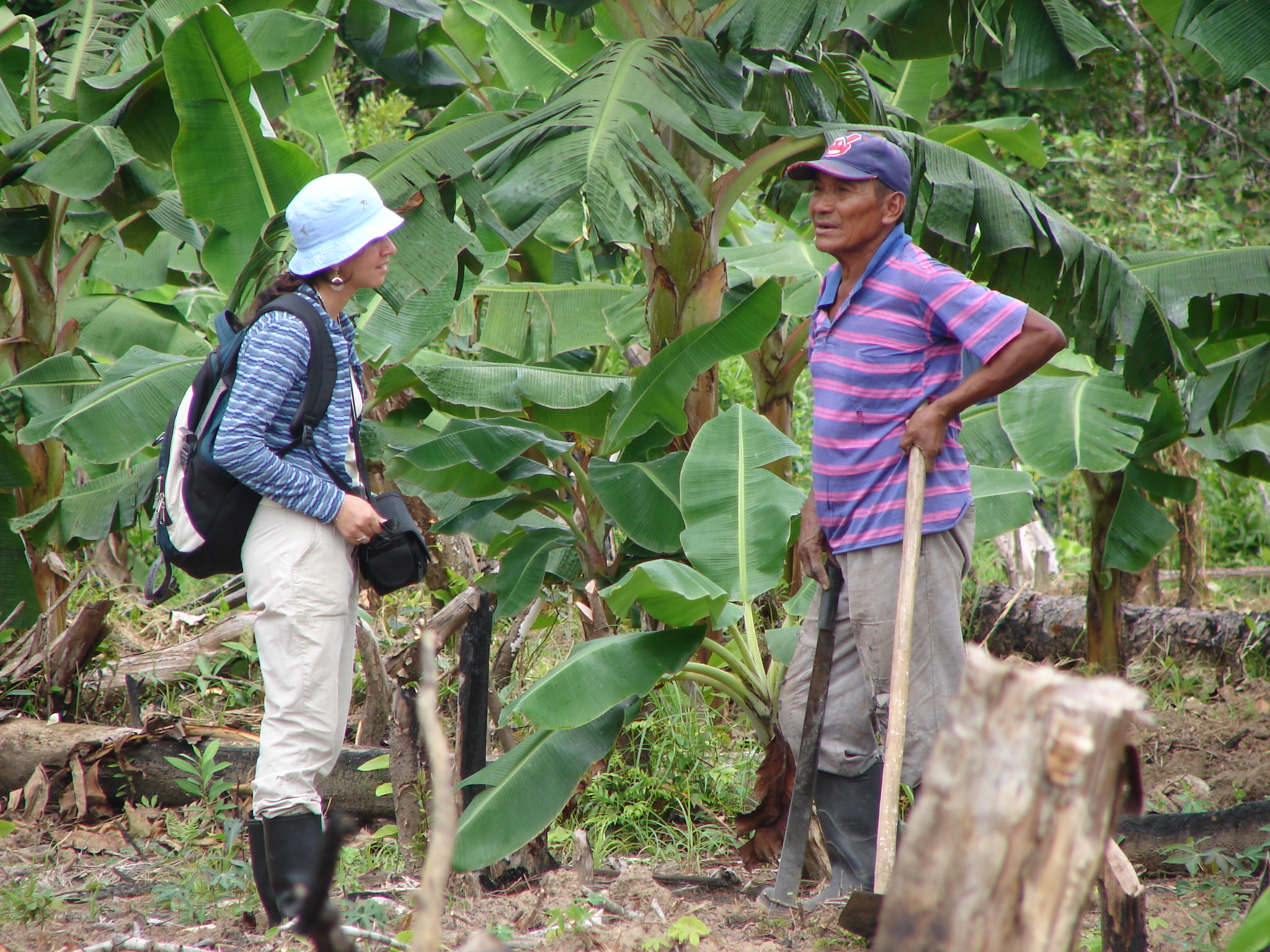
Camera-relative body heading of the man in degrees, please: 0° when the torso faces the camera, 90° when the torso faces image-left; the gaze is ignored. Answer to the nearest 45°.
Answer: approximately 45°

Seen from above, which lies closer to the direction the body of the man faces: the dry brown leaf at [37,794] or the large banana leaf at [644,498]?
the dry brown leaf

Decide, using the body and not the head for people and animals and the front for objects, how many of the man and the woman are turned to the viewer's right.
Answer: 1

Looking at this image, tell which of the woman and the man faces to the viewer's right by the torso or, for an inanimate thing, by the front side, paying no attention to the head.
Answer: the woman

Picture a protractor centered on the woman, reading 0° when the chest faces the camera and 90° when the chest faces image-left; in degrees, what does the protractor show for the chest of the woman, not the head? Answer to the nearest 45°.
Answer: approximately 270°

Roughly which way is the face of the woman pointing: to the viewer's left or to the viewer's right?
to the viewer's right

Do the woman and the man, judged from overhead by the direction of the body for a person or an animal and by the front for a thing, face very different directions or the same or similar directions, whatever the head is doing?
very different directions

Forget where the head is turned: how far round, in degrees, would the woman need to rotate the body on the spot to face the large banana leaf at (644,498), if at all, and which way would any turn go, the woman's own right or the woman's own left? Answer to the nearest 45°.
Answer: approximately 45° to the woman's own left

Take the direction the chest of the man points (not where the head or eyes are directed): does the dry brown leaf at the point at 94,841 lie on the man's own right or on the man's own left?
on the man's own right

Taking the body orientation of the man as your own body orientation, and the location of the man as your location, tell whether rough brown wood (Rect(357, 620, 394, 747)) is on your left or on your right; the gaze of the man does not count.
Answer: on your right
